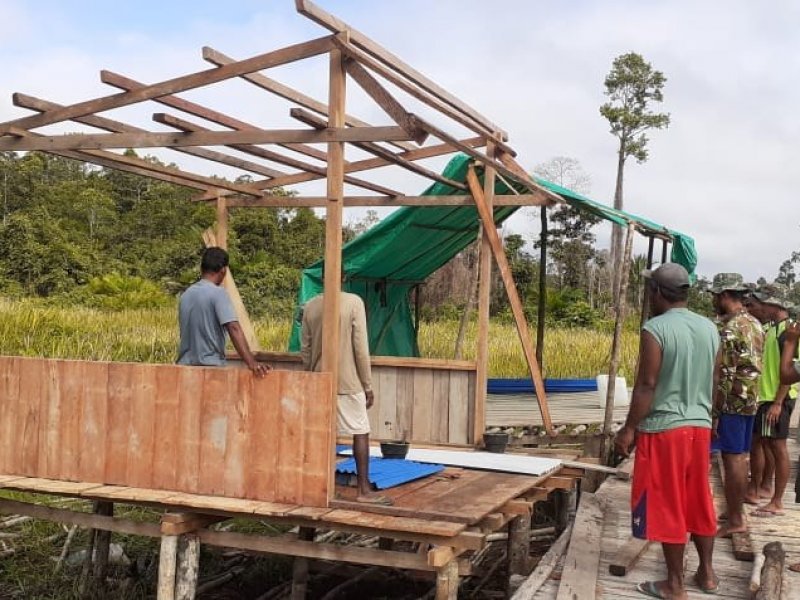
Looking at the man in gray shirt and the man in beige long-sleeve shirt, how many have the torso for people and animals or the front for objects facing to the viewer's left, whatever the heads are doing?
0

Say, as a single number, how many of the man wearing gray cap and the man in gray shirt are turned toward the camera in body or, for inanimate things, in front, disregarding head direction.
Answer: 0

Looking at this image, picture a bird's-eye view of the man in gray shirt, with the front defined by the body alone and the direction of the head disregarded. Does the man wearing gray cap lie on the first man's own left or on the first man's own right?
on the first man's own right

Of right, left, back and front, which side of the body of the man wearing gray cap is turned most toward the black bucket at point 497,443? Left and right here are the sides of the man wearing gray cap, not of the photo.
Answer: front

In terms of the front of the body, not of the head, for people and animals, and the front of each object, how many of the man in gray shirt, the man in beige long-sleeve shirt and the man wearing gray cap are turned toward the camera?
0

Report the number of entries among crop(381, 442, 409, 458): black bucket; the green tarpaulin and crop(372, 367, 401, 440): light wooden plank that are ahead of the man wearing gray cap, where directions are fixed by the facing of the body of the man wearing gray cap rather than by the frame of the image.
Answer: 3

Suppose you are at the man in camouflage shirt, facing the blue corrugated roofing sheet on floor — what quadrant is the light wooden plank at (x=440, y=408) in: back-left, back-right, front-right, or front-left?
front-right

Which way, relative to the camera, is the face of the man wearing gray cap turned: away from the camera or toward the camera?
away from the camera

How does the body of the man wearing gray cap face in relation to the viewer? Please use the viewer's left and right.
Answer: facing away from the viewer and to the left of the viewer

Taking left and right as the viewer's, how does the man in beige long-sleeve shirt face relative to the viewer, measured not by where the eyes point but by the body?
facing away from the viewer and to the right of the viewer

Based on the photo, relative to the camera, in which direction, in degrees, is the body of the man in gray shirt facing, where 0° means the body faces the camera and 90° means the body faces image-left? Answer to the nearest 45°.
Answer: approximately 225°

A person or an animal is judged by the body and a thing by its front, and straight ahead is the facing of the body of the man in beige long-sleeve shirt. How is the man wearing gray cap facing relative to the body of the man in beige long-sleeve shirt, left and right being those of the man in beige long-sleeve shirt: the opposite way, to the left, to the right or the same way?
to the left

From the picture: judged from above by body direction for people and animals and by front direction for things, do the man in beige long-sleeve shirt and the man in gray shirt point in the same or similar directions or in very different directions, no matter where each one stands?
same or similar directions

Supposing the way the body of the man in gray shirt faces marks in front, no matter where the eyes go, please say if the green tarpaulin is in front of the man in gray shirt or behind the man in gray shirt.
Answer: in front

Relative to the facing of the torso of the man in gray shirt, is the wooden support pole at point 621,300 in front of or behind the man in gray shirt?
in front

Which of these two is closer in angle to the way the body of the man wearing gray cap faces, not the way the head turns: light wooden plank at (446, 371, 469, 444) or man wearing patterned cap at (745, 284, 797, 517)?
the light wooden plank

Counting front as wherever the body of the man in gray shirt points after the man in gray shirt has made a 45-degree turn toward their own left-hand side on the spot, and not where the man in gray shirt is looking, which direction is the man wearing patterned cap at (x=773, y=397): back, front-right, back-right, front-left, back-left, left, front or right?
right
